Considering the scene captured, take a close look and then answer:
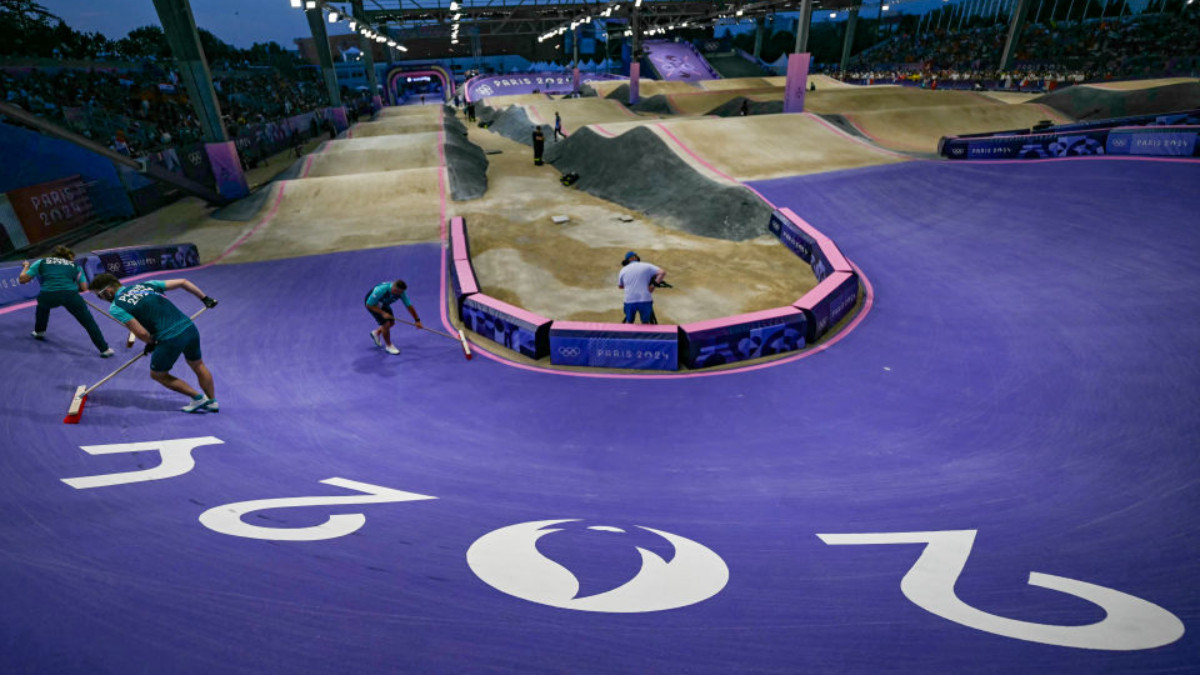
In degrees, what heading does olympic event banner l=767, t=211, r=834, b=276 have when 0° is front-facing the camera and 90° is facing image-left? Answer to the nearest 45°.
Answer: approximately 45°

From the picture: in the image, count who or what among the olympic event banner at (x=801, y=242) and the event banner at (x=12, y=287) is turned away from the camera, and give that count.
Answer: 0

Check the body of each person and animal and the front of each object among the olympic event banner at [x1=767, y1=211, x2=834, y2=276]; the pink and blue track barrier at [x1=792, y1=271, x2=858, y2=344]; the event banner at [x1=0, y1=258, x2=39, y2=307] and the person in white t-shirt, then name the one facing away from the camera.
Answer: the person in white t-shirt

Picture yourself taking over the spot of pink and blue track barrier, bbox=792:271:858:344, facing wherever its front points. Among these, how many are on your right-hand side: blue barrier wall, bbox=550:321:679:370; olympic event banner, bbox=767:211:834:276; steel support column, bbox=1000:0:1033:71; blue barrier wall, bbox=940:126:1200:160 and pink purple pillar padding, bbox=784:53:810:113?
1

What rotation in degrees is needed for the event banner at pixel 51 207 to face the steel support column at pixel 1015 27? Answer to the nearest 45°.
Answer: approximately 45° to its left

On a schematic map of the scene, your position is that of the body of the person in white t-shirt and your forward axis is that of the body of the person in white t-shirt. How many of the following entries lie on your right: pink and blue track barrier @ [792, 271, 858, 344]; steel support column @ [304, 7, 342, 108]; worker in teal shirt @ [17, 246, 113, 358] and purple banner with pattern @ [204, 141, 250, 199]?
1

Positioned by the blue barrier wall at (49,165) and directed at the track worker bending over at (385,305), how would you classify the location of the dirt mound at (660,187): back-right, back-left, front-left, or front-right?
front-left

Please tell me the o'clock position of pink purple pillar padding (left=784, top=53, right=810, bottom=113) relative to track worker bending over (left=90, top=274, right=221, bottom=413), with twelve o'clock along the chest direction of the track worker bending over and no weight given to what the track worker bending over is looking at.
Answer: The pink purple pillar padding is roughly at 4 o'clock from the track worker bending over.

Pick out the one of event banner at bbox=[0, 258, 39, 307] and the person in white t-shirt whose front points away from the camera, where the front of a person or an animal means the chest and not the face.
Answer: the person in white t-shirt

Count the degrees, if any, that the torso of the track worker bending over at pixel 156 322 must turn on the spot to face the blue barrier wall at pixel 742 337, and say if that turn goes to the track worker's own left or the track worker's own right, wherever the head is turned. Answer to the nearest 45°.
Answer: approximately 180°

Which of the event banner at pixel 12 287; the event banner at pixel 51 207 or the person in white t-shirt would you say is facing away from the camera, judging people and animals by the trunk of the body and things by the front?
the person in white t-shirt
